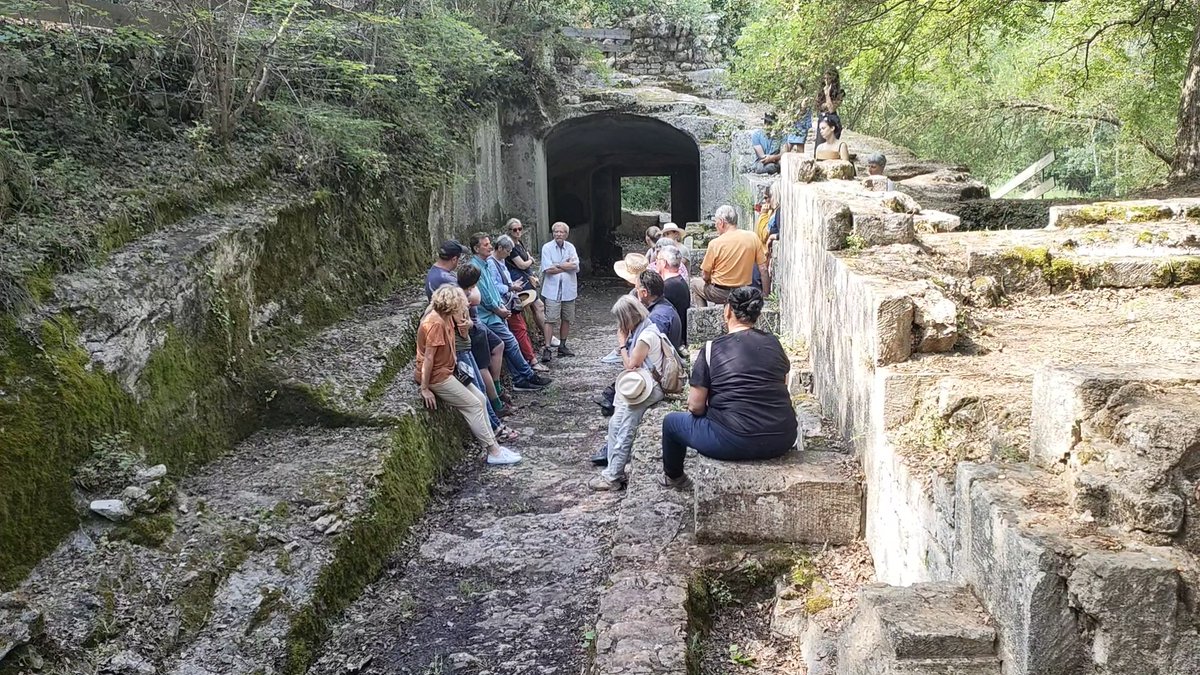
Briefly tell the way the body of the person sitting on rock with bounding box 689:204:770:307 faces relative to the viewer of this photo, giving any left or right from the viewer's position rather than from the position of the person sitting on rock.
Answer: facing away from the viewer and to the left of the viewer

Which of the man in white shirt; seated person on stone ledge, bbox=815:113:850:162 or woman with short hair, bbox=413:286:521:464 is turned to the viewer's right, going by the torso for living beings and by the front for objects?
the woman with short hair

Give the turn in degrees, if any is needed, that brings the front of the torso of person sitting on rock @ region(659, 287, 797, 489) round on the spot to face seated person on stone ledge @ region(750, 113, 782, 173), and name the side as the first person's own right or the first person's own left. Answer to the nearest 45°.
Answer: approximately 45° to the first person's own right

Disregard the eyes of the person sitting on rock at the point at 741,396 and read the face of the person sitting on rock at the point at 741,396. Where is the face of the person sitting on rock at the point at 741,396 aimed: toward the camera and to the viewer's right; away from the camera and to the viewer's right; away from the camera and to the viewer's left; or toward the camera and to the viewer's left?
away from the camera and to the viewer's left

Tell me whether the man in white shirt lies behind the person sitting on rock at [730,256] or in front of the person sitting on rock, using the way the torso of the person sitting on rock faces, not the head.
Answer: in front

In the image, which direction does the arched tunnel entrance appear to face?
toward the camera

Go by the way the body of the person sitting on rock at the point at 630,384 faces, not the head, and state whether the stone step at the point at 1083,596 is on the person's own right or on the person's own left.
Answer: on the person's own left

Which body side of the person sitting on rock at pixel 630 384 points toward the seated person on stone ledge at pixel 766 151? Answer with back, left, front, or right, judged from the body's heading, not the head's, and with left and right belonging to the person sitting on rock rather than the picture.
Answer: right
